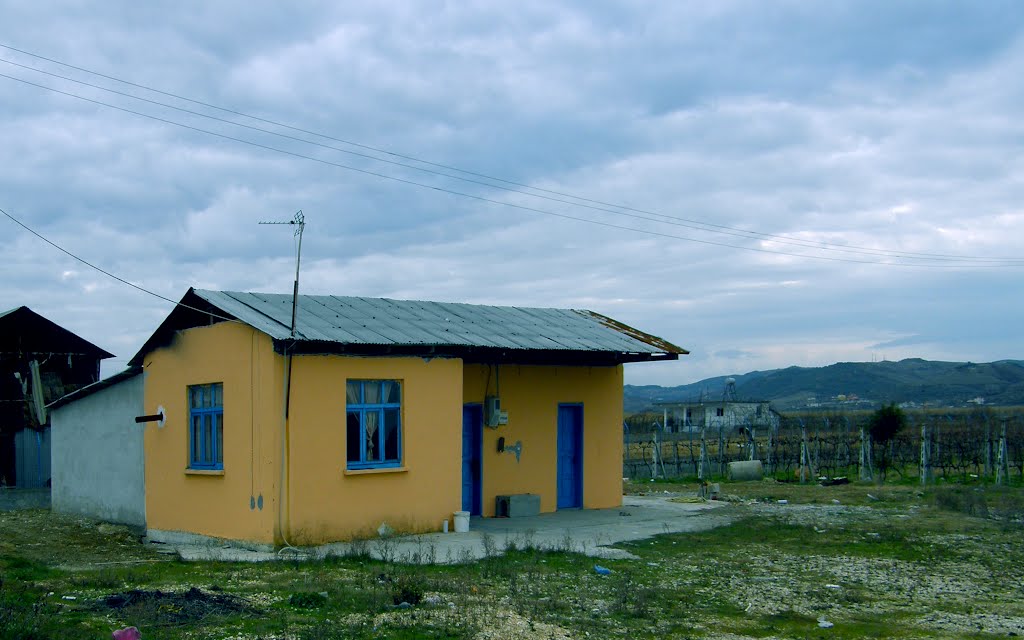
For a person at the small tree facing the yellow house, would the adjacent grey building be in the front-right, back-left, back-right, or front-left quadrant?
front-right

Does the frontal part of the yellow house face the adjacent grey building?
no

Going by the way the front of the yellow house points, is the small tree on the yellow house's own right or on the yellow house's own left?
on the yellow house's own left

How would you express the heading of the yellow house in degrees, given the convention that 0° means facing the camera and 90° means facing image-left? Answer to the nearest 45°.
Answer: approximately 315°
